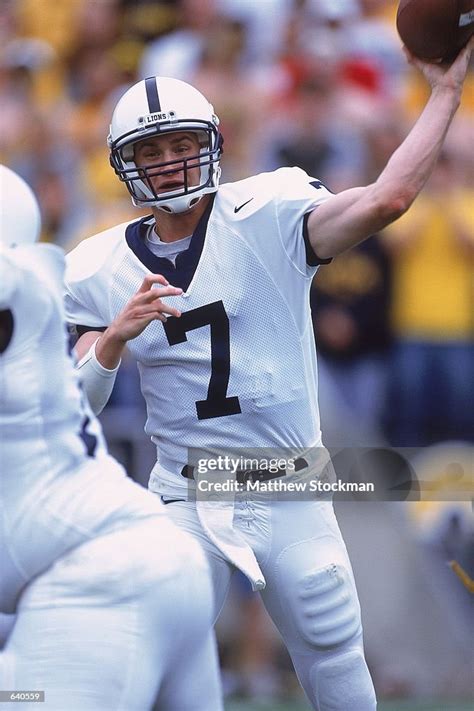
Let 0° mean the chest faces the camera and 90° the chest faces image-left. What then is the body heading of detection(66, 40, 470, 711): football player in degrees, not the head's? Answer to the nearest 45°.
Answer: approximately 0°
